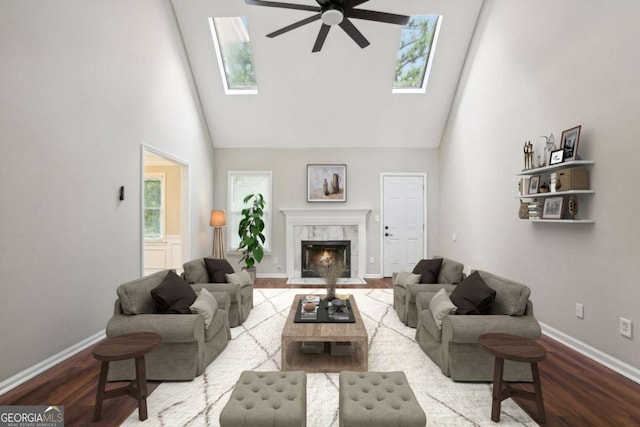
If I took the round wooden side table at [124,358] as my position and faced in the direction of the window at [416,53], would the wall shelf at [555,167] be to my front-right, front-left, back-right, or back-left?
front-right

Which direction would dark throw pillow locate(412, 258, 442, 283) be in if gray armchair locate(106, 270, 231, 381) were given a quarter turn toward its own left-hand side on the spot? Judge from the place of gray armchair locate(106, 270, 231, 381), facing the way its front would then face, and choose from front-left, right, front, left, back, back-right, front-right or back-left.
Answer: front-right

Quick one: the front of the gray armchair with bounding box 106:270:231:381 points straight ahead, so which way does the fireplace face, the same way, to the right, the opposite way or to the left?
to the right

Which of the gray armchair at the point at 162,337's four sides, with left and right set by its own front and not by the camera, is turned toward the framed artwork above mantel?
left

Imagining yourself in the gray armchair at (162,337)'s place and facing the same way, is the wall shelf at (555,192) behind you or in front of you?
in front

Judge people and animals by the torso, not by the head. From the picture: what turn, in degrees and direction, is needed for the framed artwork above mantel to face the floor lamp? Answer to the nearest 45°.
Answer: approximately 90° to its right

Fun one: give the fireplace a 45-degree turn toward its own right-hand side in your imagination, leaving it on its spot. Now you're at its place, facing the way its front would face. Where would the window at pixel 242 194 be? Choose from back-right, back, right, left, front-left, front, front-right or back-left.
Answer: front-right

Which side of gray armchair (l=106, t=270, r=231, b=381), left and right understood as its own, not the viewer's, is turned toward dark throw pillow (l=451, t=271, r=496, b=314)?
front

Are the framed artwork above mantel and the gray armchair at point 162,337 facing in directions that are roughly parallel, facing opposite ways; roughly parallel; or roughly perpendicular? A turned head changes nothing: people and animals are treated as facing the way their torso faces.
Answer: roughly perpendicular

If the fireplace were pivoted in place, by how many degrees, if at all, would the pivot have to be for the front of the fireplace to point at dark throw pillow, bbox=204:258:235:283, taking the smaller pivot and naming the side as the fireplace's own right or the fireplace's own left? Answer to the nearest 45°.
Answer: approximately 45° to the fireplace's own right

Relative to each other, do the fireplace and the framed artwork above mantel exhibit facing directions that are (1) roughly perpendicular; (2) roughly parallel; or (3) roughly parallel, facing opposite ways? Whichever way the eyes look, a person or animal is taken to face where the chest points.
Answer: roughly parallel

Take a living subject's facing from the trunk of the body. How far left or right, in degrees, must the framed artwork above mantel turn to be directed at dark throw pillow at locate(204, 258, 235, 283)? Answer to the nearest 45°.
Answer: approximately 45° to its right

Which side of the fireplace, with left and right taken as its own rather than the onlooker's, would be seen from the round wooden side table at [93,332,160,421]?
front

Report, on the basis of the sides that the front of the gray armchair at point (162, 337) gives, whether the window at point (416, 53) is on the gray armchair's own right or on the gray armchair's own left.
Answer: on the gray armchair's own left

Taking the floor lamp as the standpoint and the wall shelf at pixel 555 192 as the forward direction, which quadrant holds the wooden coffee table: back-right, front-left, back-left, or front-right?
front-right

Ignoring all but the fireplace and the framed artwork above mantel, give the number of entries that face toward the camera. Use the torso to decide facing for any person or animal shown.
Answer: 2

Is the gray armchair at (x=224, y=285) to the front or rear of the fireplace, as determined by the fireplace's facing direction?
to the front

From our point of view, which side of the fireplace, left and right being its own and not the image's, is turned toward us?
front

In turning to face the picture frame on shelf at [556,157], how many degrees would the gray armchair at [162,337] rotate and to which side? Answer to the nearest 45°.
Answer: approximately 45° to its left

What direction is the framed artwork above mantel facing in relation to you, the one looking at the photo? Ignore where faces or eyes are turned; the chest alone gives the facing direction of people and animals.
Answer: facing the viewer

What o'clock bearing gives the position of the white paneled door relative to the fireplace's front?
The white paneled door is roughly at 9 o'clock from the fireplace.

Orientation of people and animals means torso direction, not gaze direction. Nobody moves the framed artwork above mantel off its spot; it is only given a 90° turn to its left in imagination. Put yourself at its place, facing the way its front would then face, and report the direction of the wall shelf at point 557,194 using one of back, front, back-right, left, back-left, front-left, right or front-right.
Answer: front-right
